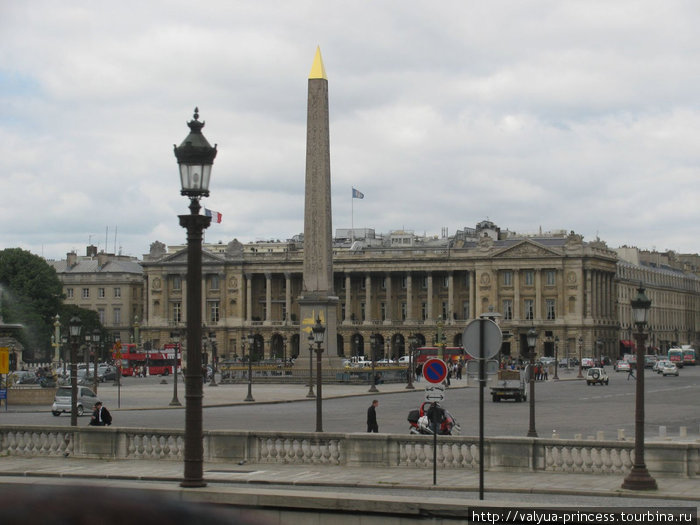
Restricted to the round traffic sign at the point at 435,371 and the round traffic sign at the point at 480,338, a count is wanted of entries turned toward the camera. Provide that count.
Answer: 1

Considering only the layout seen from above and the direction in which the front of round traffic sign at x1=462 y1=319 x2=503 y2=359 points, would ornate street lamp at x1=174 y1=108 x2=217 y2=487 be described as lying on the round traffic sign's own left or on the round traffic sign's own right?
on the round traffic sign's own left

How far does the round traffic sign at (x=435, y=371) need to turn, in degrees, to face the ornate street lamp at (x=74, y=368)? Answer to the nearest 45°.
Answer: approximately 135° to its right

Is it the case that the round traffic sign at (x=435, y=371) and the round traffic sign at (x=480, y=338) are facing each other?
yes

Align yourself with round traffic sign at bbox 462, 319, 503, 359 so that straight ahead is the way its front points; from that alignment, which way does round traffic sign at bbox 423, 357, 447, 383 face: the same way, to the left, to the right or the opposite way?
the opposite way

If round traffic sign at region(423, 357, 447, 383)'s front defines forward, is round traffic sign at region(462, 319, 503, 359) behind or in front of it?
in front

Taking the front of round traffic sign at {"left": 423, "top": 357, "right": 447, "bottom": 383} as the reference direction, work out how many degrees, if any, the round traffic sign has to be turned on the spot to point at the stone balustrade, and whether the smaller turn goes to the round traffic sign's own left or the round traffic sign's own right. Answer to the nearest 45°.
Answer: approximately 180°

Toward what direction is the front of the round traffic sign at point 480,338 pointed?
away from the camera

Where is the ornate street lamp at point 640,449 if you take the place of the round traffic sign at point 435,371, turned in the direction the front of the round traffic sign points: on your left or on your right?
on your left

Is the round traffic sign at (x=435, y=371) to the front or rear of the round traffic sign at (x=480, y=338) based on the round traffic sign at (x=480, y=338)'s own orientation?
to the front

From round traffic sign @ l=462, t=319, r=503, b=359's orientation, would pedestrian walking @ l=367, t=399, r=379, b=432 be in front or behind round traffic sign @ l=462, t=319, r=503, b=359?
in front

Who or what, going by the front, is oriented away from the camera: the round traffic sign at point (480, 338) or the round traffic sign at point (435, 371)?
the round traffic sign at point (480, 338)

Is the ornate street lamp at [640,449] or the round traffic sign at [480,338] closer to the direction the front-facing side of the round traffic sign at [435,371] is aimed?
the round traffic sign

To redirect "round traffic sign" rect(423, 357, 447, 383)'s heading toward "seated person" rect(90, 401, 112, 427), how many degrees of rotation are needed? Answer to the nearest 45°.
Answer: approximately 135° to its right
